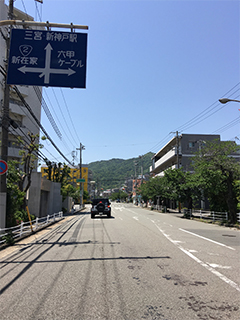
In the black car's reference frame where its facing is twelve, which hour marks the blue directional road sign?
The blue directional road sign is roughly at 6 o'clock from the black car.

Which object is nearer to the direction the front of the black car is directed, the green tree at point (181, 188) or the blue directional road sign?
the green tree

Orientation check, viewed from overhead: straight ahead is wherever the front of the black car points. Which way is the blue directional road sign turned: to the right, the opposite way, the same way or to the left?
the opposite way

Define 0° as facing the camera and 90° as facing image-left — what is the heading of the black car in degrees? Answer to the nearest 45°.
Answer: approximately 180°

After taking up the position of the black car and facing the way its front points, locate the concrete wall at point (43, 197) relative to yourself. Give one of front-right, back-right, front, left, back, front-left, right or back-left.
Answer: left

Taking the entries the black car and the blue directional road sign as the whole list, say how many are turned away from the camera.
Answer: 1

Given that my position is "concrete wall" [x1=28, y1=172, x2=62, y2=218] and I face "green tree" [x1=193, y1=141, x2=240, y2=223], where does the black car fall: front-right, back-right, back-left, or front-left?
front-left

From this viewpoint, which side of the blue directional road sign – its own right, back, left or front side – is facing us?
front

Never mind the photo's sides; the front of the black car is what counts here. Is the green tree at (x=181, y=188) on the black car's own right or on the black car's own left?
on the black car's own right

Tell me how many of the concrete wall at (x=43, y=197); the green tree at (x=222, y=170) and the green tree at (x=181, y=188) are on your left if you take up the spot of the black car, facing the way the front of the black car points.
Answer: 1

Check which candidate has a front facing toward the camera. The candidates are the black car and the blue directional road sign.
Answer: the blue directional road sign
